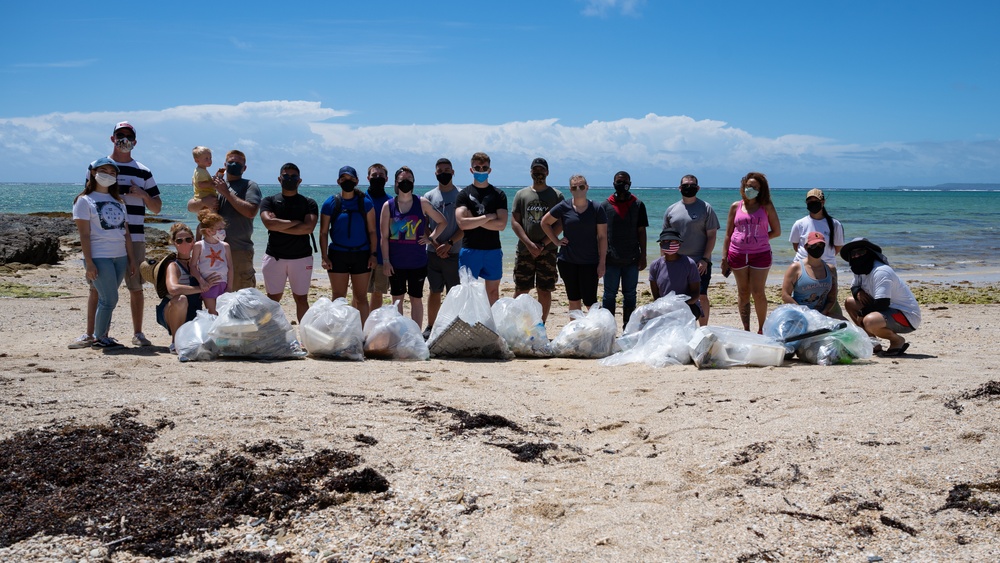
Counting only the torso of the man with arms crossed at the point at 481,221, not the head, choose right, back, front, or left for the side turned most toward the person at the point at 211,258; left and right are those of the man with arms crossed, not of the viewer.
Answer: right

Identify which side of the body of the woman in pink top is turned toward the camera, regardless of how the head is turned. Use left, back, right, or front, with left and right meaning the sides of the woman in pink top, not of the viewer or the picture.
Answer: front

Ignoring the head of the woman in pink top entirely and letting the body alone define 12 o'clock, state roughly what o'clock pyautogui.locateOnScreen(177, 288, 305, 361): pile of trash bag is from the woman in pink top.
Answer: The pile of trash bag is roughly at 2 o'clock from the woman in pink top.

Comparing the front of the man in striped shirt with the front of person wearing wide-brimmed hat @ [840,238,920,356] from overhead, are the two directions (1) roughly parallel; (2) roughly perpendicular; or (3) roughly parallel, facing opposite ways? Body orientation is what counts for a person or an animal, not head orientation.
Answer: roughly perpendicular

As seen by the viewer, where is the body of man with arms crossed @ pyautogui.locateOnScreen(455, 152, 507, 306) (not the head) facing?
toward the camera

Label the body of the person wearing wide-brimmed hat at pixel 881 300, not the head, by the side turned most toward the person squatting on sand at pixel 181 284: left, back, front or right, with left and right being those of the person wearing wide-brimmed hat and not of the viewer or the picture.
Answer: front

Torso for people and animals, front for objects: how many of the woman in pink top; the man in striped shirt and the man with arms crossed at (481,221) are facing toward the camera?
3

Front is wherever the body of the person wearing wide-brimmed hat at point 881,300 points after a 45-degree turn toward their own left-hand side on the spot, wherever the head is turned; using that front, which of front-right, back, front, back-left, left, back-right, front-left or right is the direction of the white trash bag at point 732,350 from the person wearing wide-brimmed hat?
front-right

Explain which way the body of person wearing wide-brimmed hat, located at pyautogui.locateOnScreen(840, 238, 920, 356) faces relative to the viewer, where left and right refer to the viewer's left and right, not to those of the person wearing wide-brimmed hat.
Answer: facing the viewer and to the left of the viewer

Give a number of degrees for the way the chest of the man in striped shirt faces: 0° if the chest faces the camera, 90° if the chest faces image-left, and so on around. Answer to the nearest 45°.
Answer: approximately 0°
